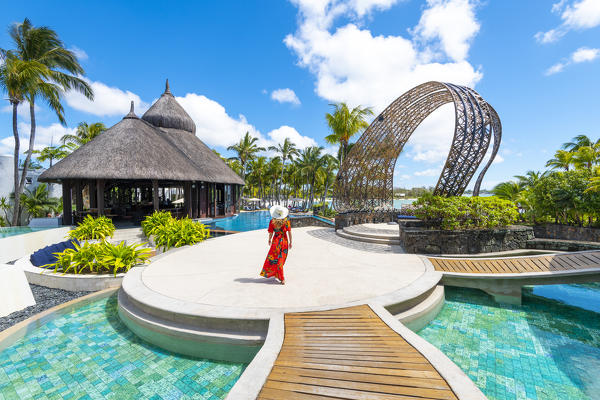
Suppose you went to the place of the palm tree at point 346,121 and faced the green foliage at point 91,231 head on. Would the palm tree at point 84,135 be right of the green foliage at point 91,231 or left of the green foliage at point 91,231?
right

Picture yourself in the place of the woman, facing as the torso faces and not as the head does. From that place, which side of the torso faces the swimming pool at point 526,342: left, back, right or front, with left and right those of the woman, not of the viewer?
right

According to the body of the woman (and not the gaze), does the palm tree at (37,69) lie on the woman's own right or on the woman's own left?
on the woman's own left

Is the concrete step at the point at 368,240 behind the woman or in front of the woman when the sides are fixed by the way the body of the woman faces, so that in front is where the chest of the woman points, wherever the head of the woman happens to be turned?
in front

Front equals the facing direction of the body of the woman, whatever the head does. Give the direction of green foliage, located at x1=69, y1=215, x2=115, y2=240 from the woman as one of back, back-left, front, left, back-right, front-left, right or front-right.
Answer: front-left

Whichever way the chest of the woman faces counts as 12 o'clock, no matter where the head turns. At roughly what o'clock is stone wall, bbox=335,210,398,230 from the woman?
The stone wall is roughly at 1 o'clock from the woman.

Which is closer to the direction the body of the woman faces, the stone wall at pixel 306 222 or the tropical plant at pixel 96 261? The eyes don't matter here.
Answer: the stone wall

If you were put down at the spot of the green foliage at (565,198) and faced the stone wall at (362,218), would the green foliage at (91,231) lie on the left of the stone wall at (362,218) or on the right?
left

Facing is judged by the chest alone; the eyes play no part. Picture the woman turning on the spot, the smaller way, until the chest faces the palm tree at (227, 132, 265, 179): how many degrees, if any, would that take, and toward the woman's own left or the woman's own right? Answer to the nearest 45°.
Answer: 0° — they already face it

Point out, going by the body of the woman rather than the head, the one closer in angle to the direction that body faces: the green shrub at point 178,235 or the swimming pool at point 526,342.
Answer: the green shrub

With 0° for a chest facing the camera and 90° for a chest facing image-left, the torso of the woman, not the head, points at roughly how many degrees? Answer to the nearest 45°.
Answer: approximately 180°

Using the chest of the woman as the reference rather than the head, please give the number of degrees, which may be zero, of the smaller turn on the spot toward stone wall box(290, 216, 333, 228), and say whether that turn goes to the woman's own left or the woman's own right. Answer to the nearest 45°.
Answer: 0° — they already face it

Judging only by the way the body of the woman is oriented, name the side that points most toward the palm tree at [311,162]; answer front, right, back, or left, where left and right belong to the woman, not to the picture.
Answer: front
